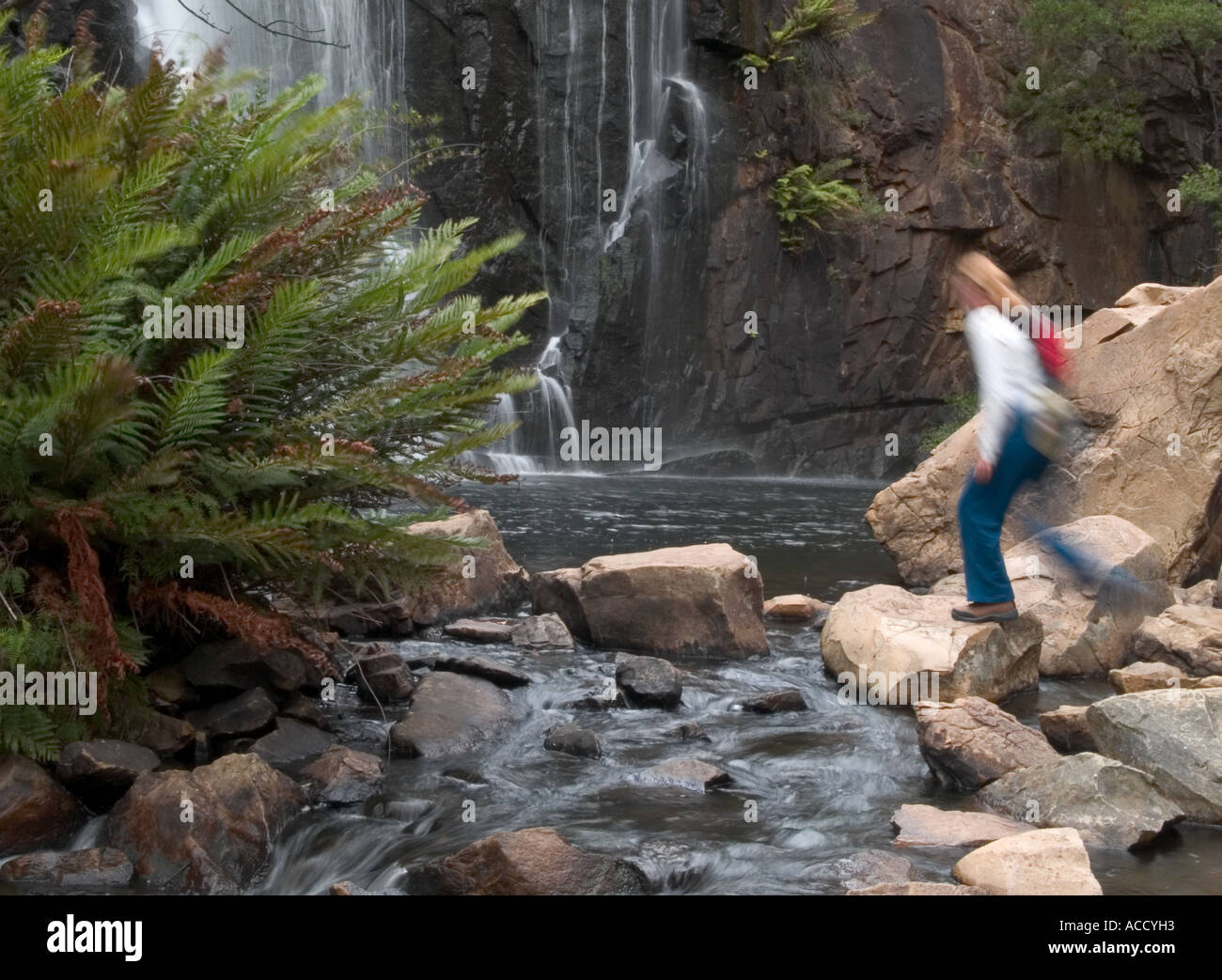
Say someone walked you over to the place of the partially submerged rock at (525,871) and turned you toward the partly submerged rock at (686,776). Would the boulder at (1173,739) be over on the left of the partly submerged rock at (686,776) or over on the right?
right

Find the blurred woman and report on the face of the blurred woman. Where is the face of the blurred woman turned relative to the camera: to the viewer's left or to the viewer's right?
to the viewer's left

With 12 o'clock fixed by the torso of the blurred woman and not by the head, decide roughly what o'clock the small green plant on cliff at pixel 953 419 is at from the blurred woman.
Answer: The small green plant on cliff is roughly at 3 o'clock from the blurred woman.

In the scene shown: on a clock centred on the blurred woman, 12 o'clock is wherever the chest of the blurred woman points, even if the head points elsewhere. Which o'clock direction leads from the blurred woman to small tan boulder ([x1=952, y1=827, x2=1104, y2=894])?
The small tan boulder is roughly at 9 o'clock from the blurred woman.

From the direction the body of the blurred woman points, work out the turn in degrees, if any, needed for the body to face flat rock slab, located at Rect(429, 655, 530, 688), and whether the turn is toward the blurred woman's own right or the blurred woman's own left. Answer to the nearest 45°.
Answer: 0° — they already face it

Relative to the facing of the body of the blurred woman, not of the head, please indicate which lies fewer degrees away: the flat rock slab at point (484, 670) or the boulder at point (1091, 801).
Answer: the flat rock slab

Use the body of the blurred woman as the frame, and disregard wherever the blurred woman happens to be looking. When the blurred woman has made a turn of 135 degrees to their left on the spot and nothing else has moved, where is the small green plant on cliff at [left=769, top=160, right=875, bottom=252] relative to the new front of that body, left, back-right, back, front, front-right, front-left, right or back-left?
back-left

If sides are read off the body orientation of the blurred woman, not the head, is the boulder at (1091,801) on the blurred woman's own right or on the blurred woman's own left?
on the blurred woman's own left

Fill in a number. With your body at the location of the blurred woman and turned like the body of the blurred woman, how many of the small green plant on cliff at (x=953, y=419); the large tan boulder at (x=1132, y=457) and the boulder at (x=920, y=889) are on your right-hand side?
2

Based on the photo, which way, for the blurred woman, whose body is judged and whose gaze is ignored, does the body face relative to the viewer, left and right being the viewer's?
facing to the left of the viewer

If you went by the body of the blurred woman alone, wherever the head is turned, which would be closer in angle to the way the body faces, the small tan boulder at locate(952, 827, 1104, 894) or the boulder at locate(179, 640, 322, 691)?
the boulder
